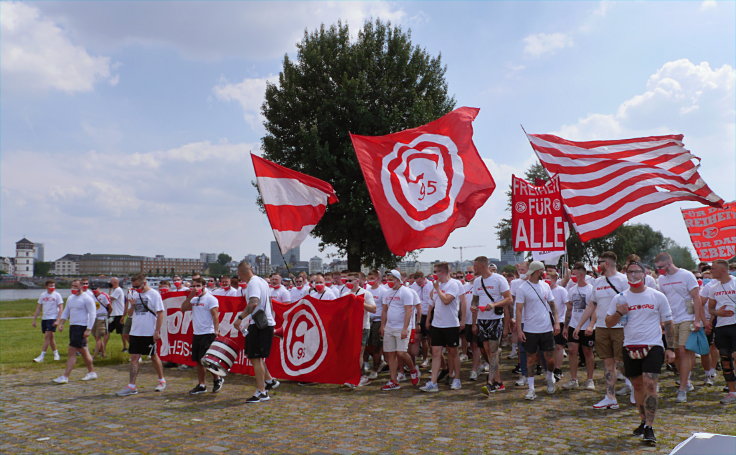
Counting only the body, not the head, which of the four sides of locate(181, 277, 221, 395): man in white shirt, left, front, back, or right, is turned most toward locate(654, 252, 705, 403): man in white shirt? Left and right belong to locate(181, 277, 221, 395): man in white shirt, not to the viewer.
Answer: left

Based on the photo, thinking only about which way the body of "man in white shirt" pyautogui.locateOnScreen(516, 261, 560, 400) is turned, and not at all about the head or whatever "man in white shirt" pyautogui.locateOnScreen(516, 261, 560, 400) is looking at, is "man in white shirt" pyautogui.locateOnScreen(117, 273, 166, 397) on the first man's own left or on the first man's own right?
on the first man's own right

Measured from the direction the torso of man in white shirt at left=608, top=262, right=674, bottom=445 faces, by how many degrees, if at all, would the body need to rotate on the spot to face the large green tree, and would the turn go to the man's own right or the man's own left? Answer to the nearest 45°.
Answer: approximately 135° to the man's own right

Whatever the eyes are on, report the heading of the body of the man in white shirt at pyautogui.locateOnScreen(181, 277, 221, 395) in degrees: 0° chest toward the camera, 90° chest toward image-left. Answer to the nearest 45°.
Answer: approximately 45°

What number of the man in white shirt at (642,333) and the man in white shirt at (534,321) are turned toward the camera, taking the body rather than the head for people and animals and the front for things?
2

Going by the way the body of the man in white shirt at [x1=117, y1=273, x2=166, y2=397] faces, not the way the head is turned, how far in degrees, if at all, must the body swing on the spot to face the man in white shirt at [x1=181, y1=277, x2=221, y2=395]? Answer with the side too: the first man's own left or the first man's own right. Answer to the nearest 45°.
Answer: approximately 135° to the first man's own left
